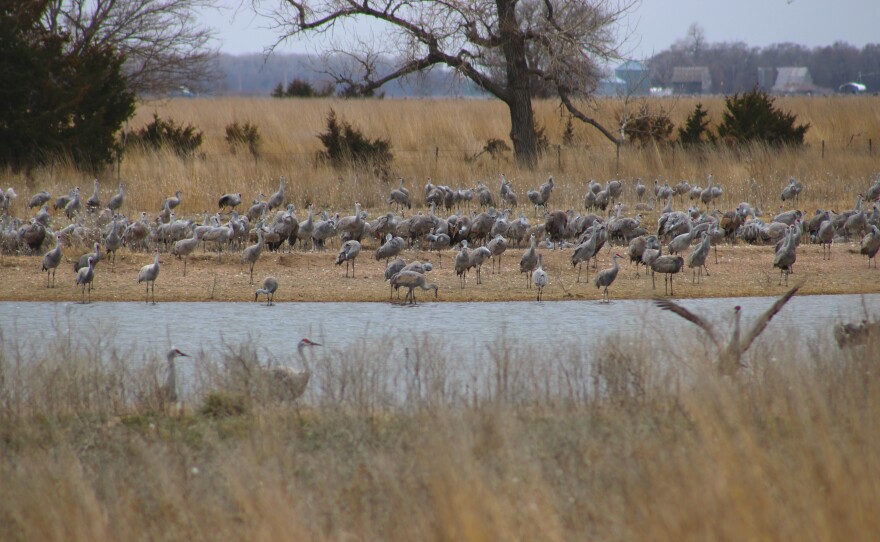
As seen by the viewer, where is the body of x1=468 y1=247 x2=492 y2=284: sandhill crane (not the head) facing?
to the viewer's right

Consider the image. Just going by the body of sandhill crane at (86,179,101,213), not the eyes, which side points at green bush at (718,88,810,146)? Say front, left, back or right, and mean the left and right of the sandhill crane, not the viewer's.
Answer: front

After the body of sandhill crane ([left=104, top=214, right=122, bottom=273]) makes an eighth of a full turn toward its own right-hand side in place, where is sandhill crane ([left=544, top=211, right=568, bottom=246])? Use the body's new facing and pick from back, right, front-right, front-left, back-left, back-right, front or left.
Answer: back-left

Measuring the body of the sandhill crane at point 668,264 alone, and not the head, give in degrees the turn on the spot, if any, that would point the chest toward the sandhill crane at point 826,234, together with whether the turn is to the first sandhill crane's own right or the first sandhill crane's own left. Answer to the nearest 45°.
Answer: approximately 135° to the first sandhill crane's own right

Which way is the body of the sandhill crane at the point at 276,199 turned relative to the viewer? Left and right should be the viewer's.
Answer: facing to the right of the viewer

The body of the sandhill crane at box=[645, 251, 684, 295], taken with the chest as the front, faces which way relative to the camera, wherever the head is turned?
to the viewer's left

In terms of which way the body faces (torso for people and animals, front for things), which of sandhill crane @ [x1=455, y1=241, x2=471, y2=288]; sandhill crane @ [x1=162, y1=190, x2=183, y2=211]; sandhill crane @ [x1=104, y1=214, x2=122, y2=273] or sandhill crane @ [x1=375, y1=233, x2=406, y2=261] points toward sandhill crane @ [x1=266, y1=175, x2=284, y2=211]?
sandhill crane @ [x1=162, y1=190, x2=183, y2=211]
